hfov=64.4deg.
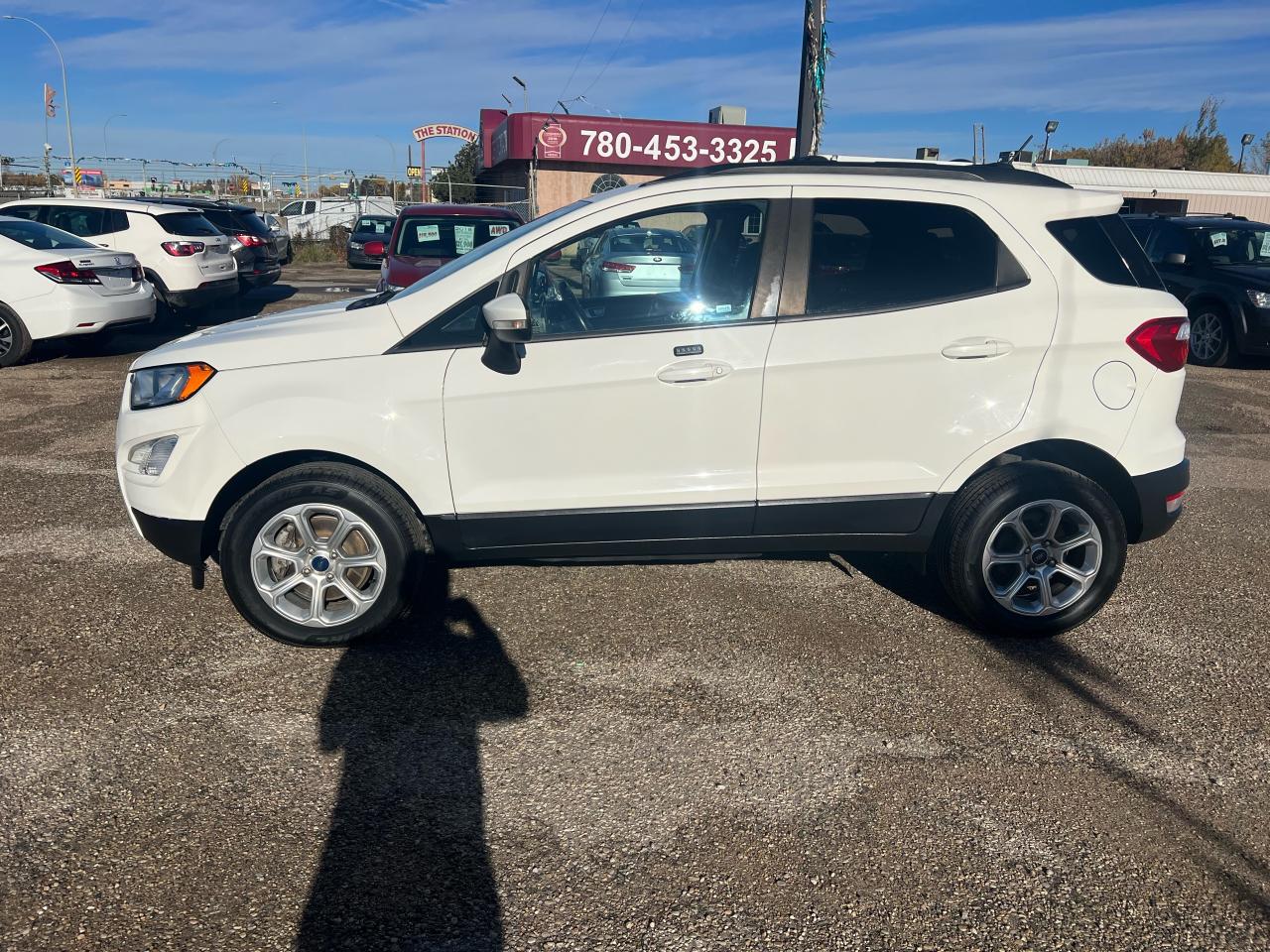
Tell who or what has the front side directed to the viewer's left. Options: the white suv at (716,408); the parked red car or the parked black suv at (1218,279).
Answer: the white suv

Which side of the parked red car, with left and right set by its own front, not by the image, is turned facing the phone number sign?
back

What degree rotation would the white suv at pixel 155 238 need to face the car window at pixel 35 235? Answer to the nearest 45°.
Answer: approximately 90° to its left

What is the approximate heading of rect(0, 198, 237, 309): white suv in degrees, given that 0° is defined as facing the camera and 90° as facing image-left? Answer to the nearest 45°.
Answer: approximately 135°

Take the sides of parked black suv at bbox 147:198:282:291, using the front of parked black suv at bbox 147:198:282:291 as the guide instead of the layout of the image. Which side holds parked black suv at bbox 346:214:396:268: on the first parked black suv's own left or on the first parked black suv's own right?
on the first parked black suv's own right

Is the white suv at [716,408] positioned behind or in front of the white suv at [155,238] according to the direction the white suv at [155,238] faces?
behind

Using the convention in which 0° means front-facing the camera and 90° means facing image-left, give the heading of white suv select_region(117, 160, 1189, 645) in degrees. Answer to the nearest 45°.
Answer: approximately 90°

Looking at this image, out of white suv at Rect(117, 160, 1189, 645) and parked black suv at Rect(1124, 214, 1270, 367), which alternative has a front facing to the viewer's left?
the white suv

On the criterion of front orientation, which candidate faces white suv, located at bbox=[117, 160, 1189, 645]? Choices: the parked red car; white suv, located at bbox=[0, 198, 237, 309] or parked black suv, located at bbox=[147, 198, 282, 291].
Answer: the parked red car

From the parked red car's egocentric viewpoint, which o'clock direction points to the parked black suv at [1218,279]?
The parked black suv is roughly at 9 o'clock from the parked red car.
